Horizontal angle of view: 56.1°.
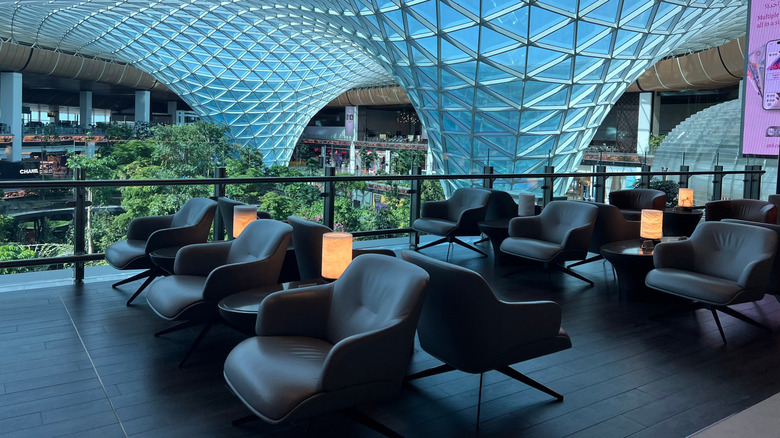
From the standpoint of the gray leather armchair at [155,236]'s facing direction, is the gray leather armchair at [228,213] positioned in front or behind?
behind

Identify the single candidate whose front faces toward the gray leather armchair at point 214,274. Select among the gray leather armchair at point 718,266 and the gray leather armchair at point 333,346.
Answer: the gray leather armchair at point 718,266

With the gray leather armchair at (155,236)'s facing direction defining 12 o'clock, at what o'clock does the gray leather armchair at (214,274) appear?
the gray leather armchair at (214,274) is roughly at 10 o'clock from the gray leather armchair at (155,236).

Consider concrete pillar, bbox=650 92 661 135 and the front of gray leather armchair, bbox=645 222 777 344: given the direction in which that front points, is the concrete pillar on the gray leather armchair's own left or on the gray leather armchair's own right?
on the gray leather armchair's own right

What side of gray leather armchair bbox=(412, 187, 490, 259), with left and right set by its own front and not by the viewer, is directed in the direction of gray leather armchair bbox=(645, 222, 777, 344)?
left

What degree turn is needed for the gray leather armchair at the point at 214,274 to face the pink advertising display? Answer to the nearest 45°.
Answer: approximately 135° to its left
